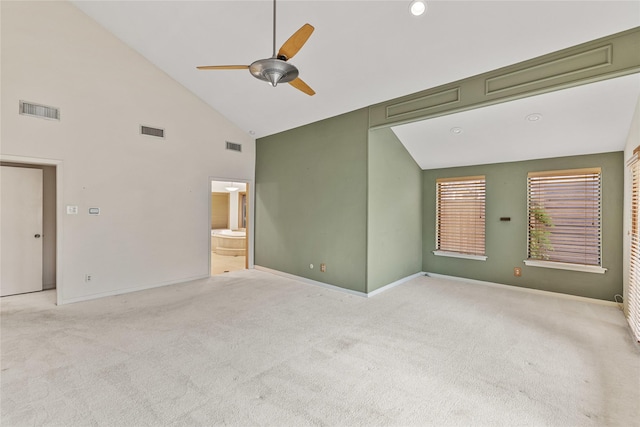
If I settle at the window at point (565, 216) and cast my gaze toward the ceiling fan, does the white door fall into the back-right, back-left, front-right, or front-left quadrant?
front-right

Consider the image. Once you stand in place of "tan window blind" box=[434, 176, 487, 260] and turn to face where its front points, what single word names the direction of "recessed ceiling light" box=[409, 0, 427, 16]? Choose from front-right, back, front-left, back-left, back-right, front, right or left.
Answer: front-left

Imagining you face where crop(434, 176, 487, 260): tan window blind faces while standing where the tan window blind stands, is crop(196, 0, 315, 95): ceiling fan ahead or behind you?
ahead

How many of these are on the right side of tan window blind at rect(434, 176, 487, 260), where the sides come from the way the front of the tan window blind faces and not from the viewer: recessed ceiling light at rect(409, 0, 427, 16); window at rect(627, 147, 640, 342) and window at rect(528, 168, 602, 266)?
0

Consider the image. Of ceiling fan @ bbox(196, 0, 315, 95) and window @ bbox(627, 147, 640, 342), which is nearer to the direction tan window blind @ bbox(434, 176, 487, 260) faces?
the ceiling fan

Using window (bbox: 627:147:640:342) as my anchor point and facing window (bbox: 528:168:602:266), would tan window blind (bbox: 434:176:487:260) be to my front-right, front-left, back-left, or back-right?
front-left

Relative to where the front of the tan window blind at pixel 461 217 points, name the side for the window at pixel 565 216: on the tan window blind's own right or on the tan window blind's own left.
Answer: on the tan window blind's own left

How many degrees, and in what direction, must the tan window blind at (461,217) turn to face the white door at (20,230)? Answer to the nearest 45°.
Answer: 0° — it already faces it

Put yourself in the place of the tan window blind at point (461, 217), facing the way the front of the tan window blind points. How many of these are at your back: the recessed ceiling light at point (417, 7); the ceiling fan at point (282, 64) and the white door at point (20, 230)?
0

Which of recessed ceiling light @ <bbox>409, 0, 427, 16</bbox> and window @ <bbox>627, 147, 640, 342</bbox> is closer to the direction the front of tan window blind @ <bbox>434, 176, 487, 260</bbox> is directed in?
the recessed ceiling light

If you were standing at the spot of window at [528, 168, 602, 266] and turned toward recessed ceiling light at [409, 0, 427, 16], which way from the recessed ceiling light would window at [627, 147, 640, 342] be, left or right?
left

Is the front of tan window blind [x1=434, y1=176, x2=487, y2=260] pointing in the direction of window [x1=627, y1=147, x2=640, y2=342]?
no
